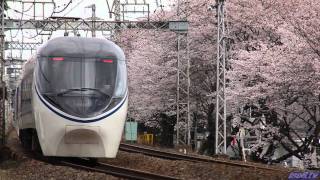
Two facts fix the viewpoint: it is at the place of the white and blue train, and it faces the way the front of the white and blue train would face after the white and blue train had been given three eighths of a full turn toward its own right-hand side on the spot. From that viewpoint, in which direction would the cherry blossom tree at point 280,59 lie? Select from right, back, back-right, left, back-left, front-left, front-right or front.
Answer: right

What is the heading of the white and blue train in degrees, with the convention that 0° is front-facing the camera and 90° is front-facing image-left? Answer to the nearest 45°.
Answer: approximately 0°
